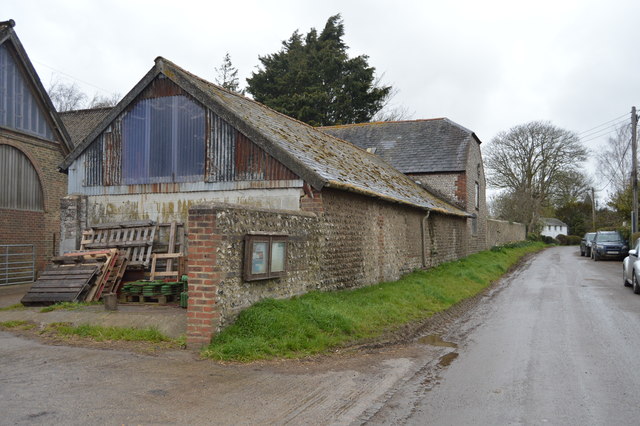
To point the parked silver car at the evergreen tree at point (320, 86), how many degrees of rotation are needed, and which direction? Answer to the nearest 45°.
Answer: approximately 90° to its right

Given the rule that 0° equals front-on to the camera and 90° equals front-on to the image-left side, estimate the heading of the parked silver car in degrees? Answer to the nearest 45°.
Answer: approximately 45°

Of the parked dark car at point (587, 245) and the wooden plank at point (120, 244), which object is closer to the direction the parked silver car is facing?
the wooden plank

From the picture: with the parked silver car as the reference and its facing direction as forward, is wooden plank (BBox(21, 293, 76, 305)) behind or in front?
in front

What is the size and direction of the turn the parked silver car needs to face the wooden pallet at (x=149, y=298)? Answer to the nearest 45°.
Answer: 0° — it already faces it
